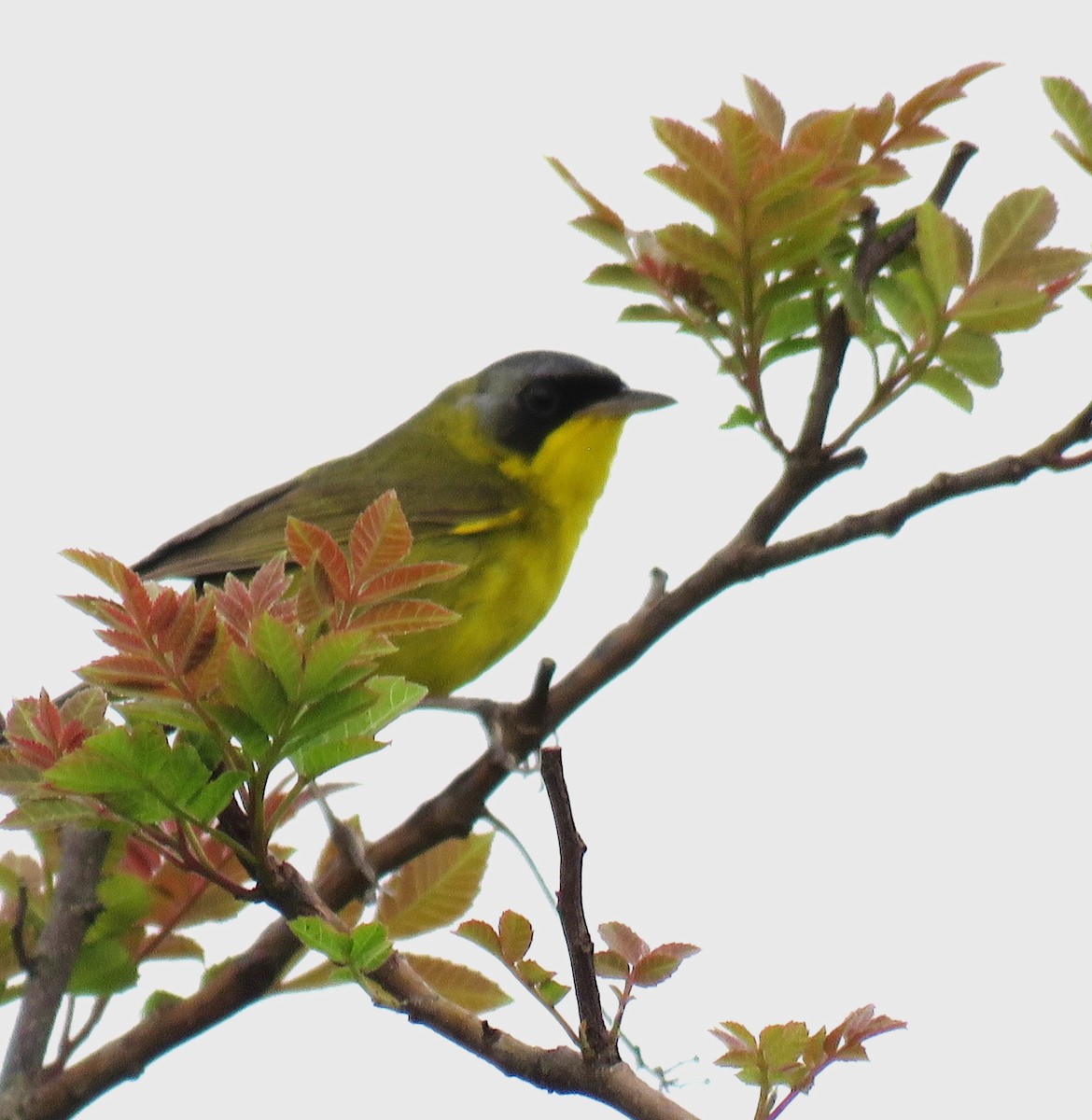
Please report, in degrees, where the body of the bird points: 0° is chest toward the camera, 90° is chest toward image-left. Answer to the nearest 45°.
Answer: approximately 270°
